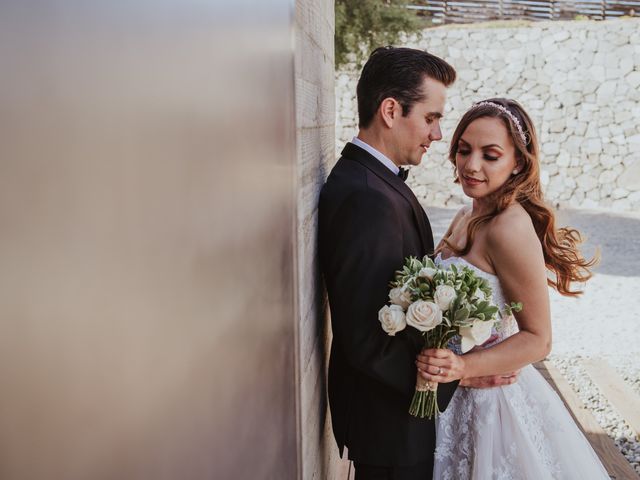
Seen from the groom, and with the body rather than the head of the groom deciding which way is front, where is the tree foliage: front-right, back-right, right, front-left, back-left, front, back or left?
left

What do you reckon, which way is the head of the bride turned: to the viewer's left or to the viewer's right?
to the viewer's left

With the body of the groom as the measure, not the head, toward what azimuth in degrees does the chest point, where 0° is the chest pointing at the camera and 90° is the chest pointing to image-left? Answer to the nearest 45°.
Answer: approximately 270°

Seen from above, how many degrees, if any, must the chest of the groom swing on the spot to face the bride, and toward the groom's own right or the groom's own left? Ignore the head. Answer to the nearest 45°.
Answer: approximately 45° to the groom's own left

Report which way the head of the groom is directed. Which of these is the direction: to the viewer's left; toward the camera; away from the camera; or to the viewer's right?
to the viewer's right

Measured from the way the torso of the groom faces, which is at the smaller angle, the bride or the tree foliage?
the bride
